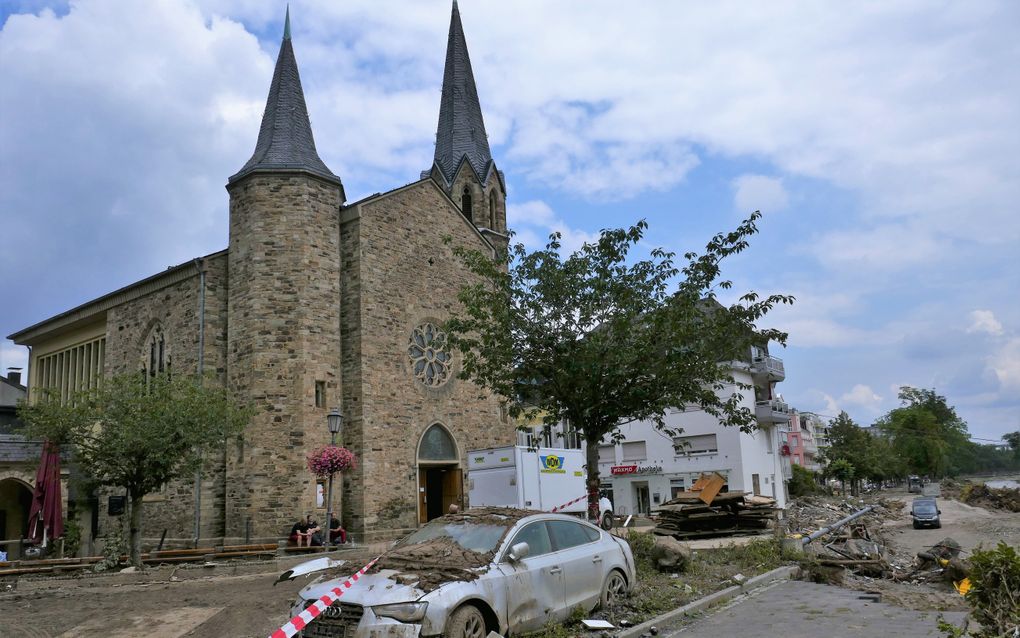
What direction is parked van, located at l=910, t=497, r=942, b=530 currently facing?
toward the camera

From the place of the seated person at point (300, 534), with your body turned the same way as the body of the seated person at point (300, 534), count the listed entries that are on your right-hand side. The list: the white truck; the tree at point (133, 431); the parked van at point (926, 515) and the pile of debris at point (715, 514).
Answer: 1

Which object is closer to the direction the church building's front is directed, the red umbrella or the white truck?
the white truck

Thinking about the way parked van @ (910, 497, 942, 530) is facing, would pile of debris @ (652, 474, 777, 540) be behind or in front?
in front

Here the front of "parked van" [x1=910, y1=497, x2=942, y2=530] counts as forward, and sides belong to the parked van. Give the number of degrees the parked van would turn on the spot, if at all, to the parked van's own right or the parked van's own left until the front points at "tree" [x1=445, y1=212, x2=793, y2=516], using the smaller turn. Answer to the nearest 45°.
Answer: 0° — it already faces it

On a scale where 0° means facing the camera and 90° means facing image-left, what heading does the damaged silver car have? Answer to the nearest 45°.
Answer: approximately 45°

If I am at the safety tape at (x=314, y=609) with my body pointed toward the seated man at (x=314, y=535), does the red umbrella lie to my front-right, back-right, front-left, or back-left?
front-left

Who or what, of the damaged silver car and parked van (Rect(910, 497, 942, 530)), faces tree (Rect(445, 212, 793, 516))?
the parked van

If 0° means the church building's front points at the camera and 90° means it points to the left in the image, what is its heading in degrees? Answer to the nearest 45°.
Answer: approximately 315°

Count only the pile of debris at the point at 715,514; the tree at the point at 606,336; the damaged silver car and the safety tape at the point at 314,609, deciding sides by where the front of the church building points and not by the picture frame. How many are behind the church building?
0

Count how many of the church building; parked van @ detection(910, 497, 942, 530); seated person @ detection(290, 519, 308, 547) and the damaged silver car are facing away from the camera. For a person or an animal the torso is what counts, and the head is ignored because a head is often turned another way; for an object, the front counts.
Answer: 0

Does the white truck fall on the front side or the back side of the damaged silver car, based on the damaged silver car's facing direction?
on the back side

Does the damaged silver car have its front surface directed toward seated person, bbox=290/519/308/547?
no

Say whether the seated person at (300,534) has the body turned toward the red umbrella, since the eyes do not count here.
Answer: no

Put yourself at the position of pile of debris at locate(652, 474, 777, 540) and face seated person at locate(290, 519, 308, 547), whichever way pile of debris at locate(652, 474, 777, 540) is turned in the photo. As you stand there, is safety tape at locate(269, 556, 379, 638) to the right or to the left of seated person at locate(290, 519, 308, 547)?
left

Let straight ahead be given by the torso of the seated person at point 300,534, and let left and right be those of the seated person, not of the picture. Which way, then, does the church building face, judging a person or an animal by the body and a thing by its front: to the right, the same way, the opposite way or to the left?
the same way

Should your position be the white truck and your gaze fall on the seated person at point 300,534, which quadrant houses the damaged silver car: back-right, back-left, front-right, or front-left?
front-left
